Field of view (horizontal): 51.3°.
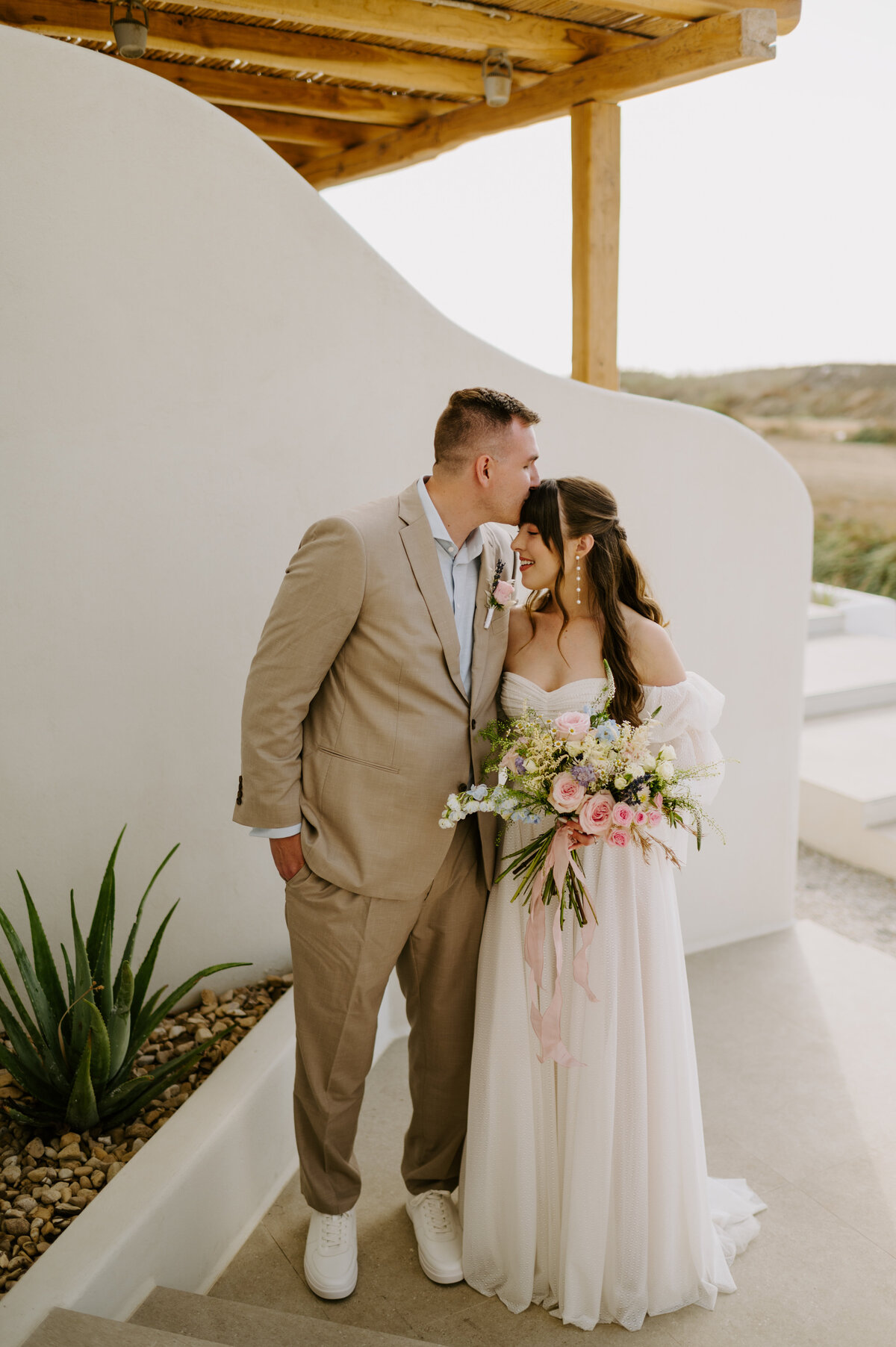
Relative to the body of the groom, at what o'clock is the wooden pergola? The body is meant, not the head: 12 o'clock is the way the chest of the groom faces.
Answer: The wooden pergola is roughly at 8 o'clock from the groom.

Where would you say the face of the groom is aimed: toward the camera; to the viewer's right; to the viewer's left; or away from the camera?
to the viewer's right

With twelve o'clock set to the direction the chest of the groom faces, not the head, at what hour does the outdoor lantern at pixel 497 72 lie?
The outdoor lantern is roughly at 8 o'clock from the groom.

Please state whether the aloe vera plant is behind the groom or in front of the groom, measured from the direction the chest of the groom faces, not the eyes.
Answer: behind

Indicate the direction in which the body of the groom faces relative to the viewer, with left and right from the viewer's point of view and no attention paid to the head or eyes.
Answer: facing the viewer and to the right of the viewer
